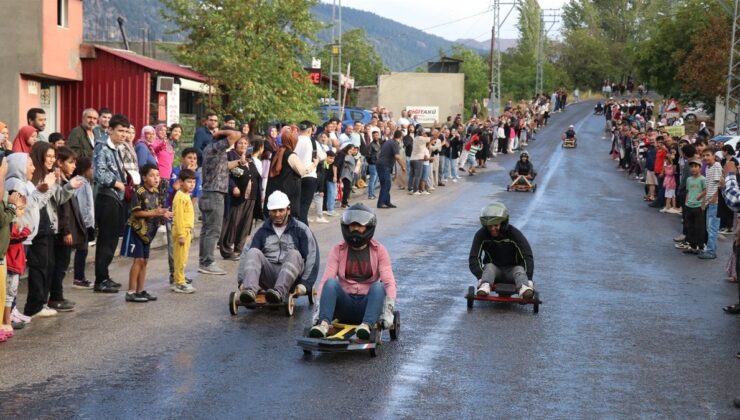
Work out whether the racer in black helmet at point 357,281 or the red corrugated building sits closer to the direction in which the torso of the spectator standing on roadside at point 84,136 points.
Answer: the racer in black helmet

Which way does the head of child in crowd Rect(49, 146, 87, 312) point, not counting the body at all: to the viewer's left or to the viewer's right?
to the viewer's right

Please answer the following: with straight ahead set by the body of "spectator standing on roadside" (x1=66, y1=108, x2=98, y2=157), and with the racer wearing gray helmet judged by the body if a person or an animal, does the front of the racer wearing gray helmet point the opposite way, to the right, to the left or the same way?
to the right

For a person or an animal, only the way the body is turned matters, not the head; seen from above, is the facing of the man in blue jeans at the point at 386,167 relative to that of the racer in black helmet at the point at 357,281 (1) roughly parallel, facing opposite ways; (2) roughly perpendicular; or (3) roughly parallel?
roughly perpendicular

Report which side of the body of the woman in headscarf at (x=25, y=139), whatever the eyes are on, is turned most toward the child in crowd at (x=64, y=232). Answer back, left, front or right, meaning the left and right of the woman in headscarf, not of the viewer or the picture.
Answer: right

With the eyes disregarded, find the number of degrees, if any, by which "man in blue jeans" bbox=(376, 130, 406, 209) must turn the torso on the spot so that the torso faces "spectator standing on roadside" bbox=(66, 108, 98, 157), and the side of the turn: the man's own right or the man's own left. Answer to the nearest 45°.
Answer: approximately 90° to the man's own right

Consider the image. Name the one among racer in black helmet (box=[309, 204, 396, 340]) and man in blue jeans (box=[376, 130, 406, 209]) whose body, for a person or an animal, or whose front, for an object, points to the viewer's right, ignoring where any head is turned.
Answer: the man in blue jeans

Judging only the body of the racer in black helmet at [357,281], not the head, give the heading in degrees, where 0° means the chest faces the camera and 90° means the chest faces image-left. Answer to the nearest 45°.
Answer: approximately 0°

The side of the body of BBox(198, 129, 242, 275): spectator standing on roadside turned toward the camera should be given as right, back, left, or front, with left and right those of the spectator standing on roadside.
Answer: right

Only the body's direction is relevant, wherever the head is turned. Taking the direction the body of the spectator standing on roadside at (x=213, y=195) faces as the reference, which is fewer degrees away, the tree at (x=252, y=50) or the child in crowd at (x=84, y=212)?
the tree

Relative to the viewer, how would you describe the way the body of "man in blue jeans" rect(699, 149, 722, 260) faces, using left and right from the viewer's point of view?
facing to the left of the viewer

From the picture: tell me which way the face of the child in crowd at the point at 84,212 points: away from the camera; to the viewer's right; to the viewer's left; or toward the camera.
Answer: to the viewer's right

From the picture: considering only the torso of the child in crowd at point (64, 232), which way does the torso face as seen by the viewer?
to the viewer's right

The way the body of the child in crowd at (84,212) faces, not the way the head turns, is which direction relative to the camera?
to the viewer's right

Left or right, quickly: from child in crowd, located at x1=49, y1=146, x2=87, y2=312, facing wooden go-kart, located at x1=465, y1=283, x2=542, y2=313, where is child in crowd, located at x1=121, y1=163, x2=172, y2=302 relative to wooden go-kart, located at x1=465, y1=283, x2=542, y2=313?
left

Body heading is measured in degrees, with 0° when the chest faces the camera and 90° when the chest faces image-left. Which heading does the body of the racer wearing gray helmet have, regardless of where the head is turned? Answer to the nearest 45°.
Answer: approximately 0°

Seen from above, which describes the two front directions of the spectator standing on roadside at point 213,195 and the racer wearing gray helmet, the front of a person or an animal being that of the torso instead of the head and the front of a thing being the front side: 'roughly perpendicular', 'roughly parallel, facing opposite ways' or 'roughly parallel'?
roughly perpendicular
